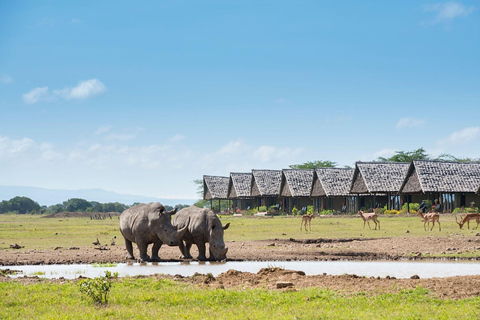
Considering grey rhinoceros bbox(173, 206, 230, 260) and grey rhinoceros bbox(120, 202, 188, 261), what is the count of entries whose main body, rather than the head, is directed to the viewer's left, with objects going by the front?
0

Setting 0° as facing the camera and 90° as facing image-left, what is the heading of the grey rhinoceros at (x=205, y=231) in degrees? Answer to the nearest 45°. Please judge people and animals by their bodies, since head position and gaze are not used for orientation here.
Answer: approximately 315°

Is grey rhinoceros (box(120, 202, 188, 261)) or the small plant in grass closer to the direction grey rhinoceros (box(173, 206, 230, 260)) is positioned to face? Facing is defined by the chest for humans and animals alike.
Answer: the small plant in grass

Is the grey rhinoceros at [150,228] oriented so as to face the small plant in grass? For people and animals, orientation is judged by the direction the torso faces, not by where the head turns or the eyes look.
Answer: no

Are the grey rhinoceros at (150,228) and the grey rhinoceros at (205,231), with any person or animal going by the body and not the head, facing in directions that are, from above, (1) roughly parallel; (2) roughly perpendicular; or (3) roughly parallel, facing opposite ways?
roughly parallel

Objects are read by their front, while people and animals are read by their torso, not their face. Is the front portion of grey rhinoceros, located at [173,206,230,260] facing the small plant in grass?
no

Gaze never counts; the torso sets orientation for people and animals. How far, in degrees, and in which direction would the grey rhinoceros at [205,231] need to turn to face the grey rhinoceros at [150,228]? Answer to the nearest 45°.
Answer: approximately 135° to its right

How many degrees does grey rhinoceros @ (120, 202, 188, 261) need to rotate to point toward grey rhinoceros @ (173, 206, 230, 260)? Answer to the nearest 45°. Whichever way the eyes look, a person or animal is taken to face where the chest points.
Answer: approximately 45° to its left
